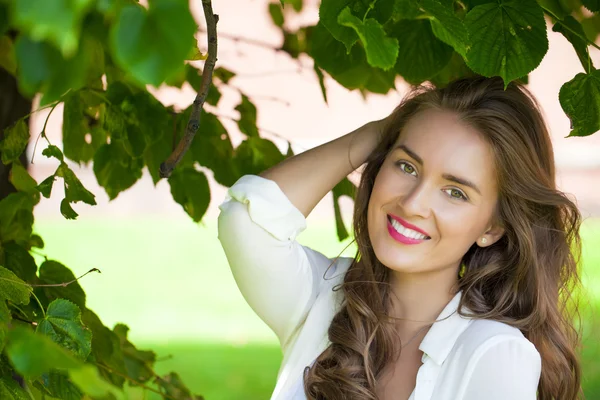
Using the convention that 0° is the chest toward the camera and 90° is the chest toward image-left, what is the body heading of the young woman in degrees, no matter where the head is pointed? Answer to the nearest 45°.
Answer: approximately 0°

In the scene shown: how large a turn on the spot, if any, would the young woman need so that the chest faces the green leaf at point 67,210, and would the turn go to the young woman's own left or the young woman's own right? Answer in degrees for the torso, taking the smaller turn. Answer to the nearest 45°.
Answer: approximately 90° to the young woman's own right

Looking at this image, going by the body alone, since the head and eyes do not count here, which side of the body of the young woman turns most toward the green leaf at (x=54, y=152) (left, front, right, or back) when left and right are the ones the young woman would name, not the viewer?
right

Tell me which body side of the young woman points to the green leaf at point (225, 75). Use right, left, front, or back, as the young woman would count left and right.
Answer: right
